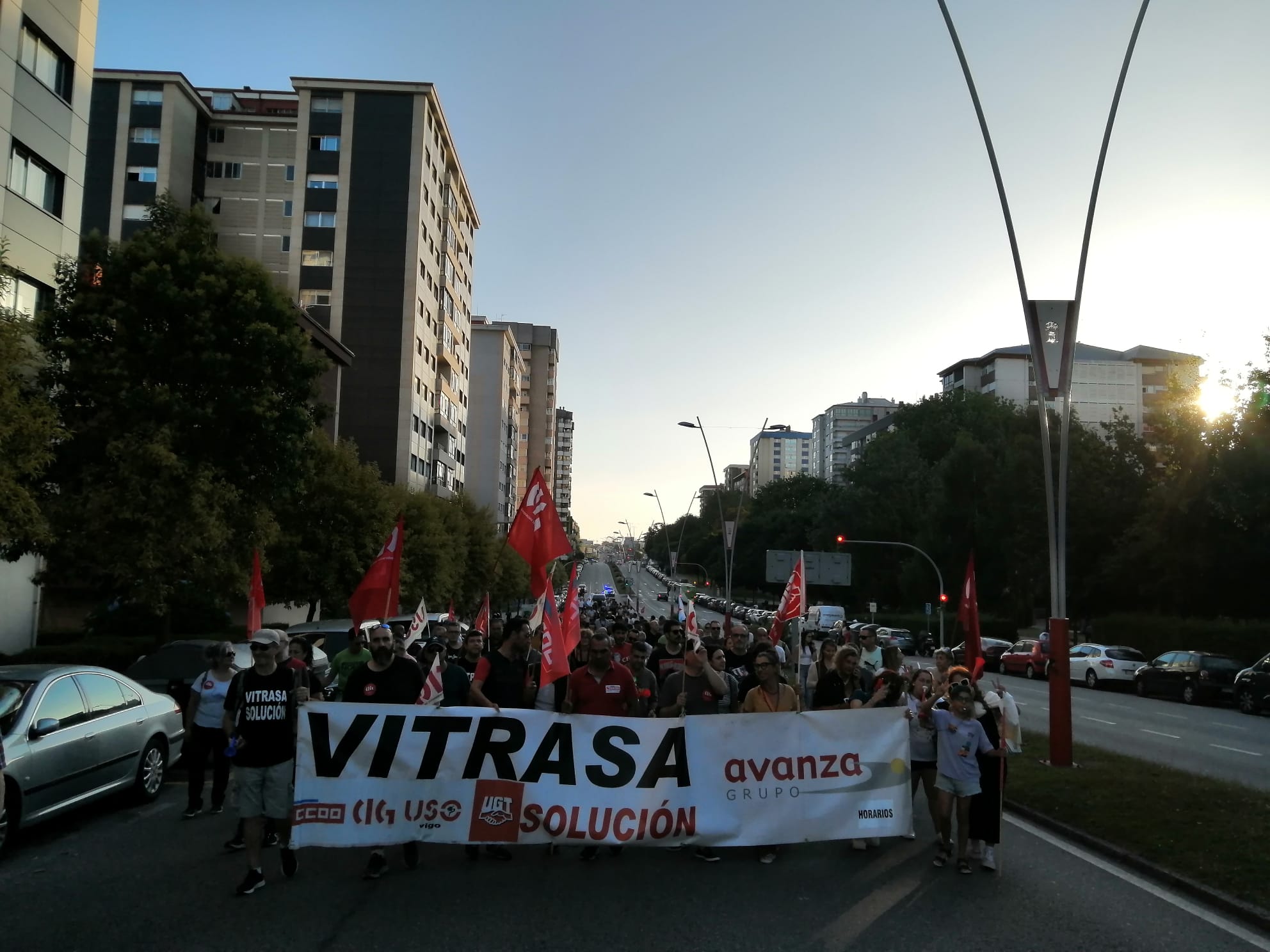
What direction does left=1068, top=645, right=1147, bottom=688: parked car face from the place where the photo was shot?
facing away from the viewer and to the left of the viewer

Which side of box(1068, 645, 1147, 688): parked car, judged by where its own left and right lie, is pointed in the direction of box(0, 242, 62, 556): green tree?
left

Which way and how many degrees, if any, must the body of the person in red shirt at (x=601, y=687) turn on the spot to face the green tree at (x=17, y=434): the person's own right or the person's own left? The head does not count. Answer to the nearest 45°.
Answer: approximately 135° to the person's own right

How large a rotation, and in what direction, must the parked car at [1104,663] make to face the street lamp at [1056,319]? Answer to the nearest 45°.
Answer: approximately 135° to its left

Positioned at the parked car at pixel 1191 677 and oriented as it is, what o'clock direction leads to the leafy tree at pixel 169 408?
The leafy tree is roughly at 9 o'clock from the parked car.

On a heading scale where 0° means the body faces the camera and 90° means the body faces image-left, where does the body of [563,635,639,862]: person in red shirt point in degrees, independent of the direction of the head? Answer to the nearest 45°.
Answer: approximately 0°

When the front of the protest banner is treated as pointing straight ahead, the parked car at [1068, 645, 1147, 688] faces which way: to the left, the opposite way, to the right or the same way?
the opposite way
